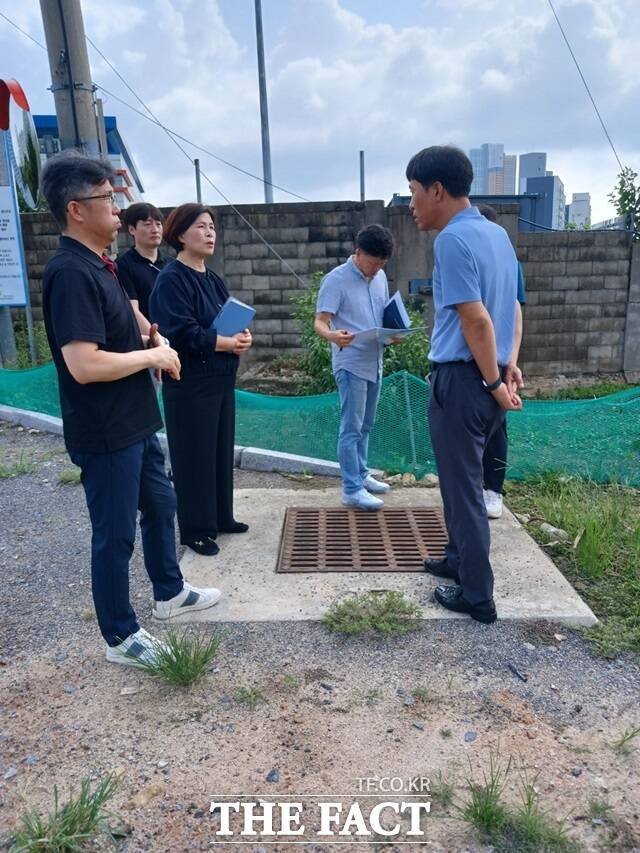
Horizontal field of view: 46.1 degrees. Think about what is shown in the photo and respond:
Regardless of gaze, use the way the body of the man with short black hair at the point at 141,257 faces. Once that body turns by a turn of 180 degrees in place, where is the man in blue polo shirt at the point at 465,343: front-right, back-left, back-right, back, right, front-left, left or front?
back

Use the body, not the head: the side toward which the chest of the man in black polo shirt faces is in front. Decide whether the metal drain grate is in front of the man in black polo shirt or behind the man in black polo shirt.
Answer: in front

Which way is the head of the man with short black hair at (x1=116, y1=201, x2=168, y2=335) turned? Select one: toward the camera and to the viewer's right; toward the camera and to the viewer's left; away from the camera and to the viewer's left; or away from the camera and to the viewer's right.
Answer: toward the camera and to the viewer's right

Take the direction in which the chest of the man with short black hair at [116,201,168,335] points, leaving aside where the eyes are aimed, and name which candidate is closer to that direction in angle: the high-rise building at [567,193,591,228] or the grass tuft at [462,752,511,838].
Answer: the grass tuft

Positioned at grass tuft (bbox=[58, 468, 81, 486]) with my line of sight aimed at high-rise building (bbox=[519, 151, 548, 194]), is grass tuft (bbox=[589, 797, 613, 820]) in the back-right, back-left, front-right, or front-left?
back-right

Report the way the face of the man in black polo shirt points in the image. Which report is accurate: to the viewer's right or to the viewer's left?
to the viewer's right

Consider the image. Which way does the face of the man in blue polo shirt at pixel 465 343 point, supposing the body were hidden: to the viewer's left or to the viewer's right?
to the viewer's left

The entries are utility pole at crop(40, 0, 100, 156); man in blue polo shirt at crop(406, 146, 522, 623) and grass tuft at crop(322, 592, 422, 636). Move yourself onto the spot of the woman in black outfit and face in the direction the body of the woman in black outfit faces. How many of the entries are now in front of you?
2

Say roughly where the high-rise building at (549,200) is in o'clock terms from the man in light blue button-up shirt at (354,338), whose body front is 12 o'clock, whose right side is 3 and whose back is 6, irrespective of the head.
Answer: The high-rise building is roughly at 8 o'clock from the man in light blue button-up shirt.

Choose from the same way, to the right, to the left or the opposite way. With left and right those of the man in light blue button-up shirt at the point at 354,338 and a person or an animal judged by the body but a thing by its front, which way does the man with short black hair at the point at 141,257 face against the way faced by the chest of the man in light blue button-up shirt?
the same way

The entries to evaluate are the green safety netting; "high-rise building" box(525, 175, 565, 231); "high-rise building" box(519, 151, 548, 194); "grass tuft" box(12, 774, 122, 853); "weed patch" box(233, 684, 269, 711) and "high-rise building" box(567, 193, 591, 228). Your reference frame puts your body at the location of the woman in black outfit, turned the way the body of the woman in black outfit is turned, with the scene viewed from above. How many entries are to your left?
4

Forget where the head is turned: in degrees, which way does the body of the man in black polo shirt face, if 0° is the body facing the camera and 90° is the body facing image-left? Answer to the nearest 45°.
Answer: approximately 270°

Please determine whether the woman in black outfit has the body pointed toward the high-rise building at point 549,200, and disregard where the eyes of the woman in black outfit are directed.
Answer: no

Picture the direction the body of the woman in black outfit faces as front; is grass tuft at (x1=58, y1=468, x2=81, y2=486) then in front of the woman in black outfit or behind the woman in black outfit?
behind

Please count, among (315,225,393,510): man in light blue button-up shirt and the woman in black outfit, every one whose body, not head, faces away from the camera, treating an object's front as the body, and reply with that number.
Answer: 0

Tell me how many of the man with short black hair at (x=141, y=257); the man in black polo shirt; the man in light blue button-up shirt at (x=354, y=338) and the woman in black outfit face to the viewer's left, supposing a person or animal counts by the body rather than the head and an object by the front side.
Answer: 0
